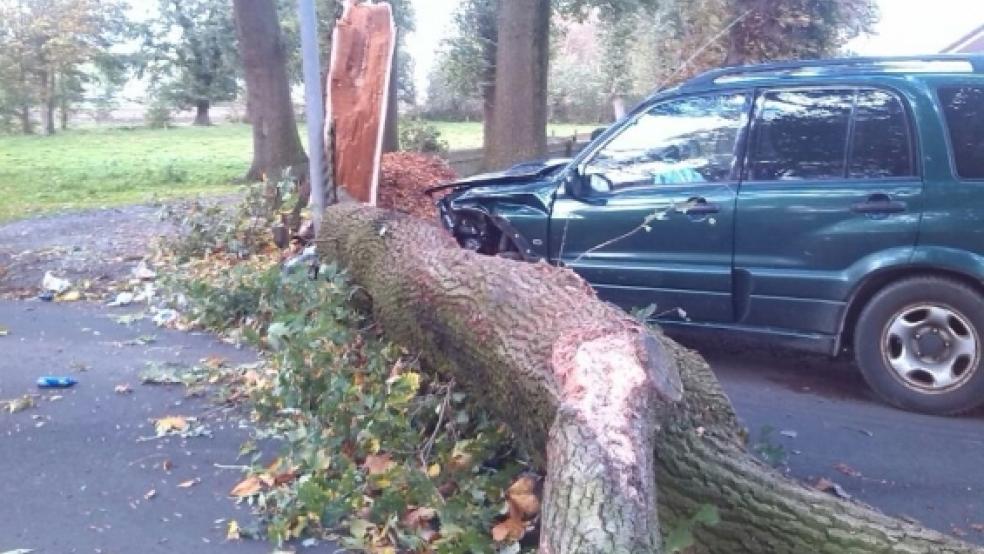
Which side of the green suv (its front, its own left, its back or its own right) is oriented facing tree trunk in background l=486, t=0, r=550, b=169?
right

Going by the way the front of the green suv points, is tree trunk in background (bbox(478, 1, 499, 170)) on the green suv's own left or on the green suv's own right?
on the green suv's own right

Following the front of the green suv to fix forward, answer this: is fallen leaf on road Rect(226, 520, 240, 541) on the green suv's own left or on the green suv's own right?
on the green suv's own left

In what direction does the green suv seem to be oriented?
to the viewer's left

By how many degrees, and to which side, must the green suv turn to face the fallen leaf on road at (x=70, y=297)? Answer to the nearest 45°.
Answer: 0° — it already faces it

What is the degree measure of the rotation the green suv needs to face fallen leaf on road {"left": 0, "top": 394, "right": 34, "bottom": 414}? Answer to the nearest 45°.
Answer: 0° — it already faces it

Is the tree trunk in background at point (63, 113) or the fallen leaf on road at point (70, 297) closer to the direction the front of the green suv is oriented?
the fallen leaf on road

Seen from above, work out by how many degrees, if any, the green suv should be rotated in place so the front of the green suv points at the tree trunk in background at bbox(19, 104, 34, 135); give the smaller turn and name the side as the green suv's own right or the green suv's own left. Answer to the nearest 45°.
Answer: approximately 45° to the green suv's own right
